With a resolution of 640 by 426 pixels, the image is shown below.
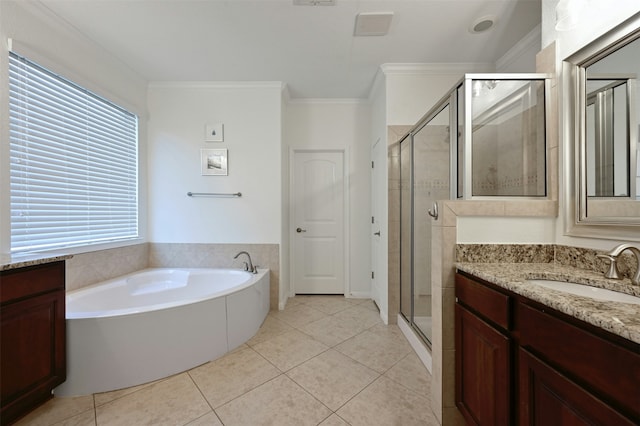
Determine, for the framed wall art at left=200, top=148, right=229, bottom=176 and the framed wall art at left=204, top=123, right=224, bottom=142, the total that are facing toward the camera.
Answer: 2

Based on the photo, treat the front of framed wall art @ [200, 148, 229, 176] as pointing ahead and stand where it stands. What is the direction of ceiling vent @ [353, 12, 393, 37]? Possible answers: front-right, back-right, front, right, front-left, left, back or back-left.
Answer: front-left

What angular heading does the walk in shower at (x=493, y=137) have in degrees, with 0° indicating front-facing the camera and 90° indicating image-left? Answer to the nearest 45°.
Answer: approximately 45°

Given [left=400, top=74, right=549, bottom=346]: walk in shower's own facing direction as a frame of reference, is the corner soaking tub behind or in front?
in front

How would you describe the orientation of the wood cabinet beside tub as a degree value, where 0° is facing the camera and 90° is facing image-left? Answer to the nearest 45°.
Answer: approximately 315°

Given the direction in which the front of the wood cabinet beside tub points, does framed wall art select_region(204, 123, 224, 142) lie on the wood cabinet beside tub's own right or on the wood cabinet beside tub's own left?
on the wood cabinet beside tub's own left
